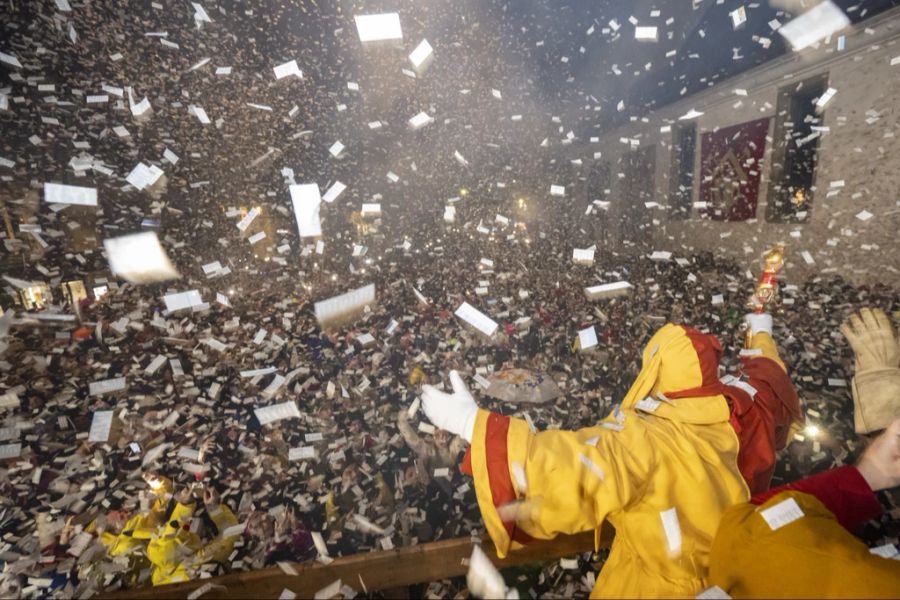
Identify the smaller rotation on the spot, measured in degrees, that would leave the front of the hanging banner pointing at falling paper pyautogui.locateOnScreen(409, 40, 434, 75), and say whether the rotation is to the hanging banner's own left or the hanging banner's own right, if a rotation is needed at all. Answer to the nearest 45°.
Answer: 0° — it already faces it

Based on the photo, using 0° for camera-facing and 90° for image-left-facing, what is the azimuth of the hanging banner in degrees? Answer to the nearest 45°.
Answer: approximately 45°

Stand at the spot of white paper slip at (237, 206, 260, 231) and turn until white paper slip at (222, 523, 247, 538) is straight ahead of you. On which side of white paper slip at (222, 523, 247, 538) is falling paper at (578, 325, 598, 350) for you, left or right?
left

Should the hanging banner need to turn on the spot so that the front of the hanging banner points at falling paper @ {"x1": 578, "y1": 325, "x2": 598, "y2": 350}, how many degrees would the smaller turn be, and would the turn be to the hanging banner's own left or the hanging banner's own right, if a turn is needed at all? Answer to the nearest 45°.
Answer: approximately 45° to the hanging banner's own left
